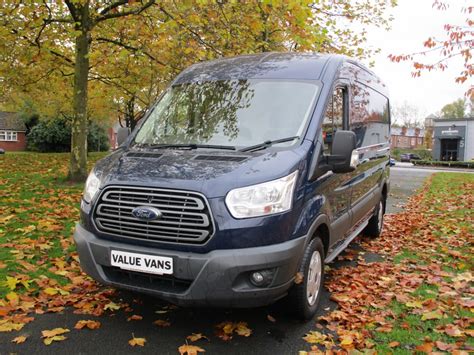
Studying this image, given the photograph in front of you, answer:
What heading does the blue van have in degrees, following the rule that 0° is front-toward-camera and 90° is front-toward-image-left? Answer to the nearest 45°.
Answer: approximately 45°

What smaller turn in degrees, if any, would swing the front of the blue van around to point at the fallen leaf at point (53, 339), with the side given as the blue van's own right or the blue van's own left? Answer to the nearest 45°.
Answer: approximately 45° to the blue van's own right

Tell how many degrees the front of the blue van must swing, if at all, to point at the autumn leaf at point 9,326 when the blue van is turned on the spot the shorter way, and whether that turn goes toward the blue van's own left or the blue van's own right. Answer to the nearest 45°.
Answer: approximately 45° to the blue van's own right

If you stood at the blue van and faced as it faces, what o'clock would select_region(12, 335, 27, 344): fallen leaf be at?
The fallen leaf is roughly at 1 o'clock from the blue van.

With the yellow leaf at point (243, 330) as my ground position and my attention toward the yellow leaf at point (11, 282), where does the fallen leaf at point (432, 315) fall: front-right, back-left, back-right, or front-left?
back-right
